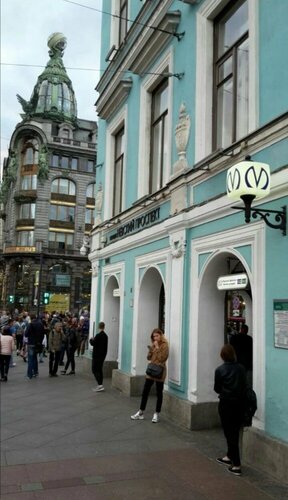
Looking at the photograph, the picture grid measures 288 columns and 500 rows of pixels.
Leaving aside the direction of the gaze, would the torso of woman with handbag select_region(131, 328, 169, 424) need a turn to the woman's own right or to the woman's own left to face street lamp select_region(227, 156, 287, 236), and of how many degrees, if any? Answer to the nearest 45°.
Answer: approximately 45° to the woman's own left

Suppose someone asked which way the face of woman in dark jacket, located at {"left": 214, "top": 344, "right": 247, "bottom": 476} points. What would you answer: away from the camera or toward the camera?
away from the camera

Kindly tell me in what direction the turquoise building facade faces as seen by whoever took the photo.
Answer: facing the viewer and to the left of the viewer

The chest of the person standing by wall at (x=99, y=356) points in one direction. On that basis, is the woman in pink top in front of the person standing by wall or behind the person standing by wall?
in front

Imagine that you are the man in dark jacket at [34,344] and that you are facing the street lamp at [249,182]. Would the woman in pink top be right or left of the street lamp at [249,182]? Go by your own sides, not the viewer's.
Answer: right

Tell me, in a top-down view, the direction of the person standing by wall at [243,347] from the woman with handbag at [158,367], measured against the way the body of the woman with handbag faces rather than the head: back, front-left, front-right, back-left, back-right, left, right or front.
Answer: back-left

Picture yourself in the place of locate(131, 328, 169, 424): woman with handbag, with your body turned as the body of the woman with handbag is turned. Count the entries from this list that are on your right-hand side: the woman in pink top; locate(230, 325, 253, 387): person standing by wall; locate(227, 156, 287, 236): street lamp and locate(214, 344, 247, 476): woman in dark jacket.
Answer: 1
